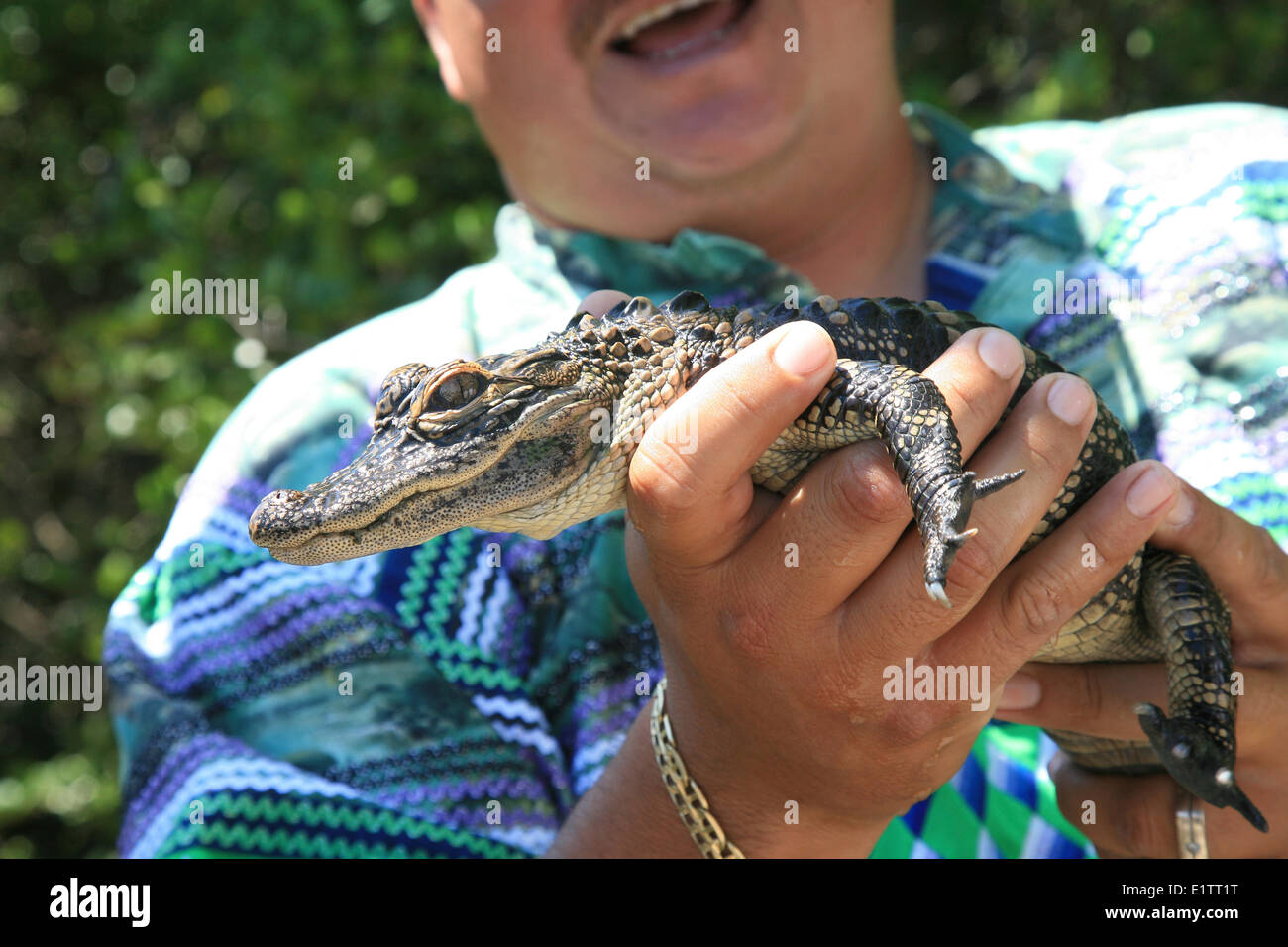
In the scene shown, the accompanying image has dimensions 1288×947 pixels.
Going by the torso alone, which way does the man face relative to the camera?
toward the camera
